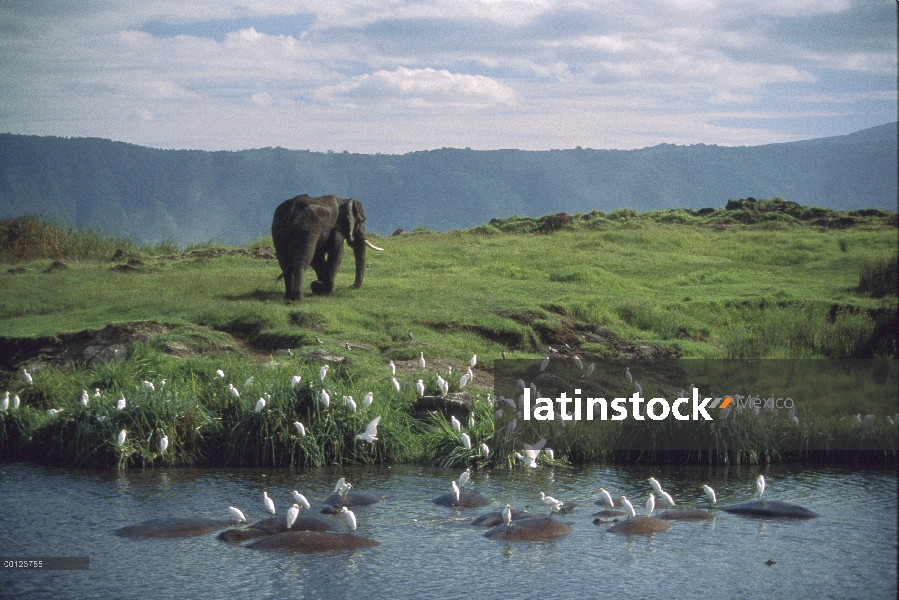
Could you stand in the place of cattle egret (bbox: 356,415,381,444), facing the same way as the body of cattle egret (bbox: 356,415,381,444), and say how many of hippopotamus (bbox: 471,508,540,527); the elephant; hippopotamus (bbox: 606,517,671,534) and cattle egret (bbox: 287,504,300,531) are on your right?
1

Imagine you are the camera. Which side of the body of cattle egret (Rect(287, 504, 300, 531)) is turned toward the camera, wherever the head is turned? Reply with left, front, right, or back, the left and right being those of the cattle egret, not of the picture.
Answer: right

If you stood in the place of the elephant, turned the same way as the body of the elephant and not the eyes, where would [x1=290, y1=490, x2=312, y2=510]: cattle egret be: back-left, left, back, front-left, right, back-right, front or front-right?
back-right

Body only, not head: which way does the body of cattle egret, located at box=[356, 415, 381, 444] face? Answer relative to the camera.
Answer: to the viewer's left

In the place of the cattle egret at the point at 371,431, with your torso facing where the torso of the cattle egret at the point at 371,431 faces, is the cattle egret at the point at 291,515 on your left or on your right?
on your left

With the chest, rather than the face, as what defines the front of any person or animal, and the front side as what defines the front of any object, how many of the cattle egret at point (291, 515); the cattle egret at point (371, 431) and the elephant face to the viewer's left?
1

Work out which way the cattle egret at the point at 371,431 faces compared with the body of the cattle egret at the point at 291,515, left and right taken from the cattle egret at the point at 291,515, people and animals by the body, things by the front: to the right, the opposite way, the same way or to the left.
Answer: the opposite way

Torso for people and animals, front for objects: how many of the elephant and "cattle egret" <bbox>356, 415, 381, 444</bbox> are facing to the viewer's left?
1

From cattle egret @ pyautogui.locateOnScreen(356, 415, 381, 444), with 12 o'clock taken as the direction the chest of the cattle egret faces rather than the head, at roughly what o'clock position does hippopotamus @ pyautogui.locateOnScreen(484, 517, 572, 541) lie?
The hippopotamus is roughly at 8 o'clock from the cattle egret.

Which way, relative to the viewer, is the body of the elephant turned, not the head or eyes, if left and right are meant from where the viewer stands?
facing away from the viewer and to the right of the viewer
